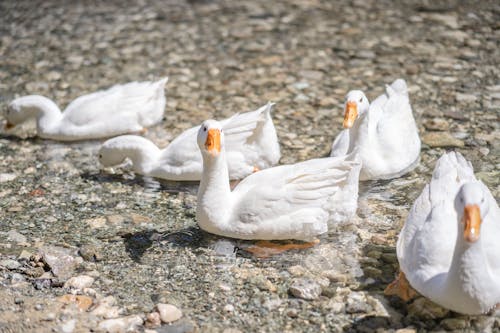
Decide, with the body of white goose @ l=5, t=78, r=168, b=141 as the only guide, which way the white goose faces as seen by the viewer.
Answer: to the viewer's left

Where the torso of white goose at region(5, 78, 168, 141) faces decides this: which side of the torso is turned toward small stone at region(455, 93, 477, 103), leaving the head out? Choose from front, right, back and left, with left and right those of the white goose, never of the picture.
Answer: back

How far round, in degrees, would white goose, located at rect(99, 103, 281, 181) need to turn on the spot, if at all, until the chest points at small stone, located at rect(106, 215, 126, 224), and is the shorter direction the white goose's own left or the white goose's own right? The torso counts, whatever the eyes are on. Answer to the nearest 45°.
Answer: approximately 45° to the white goose's own left

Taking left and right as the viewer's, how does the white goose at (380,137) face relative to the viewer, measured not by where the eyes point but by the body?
facing the viewer and to the left of the viewer

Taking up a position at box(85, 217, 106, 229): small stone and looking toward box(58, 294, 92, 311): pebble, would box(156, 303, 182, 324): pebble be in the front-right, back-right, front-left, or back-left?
front-left

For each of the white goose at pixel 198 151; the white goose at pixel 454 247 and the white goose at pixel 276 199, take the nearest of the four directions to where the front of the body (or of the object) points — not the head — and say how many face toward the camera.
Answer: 1

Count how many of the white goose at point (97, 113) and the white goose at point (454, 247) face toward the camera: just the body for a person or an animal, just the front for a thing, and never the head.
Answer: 1

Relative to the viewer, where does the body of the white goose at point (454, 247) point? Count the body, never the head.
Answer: toward the camera

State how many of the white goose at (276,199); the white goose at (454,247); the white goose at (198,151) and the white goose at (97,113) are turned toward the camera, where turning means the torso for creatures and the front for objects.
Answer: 1

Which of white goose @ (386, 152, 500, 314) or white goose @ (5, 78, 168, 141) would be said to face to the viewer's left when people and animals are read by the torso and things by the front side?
white goose @ (5, 78, 168, 141)

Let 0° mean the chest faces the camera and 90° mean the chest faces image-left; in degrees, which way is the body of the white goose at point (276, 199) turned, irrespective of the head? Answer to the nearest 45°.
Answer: approximately 90°

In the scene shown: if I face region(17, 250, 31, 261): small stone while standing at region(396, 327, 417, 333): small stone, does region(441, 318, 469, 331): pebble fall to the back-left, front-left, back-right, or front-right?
back-right

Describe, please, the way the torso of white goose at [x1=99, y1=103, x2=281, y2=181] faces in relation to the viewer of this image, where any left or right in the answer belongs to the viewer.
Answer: facing to the left of the viewer

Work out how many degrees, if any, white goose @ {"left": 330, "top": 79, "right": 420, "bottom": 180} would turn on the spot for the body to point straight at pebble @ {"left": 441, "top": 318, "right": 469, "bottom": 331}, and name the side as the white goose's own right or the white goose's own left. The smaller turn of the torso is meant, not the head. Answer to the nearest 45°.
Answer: approximately 45° to the white goose's own left

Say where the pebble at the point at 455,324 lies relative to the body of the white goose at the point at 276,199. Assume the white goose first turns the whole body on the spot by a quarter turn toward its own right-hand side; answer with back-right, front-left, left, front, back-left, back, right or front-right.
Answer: back-right
